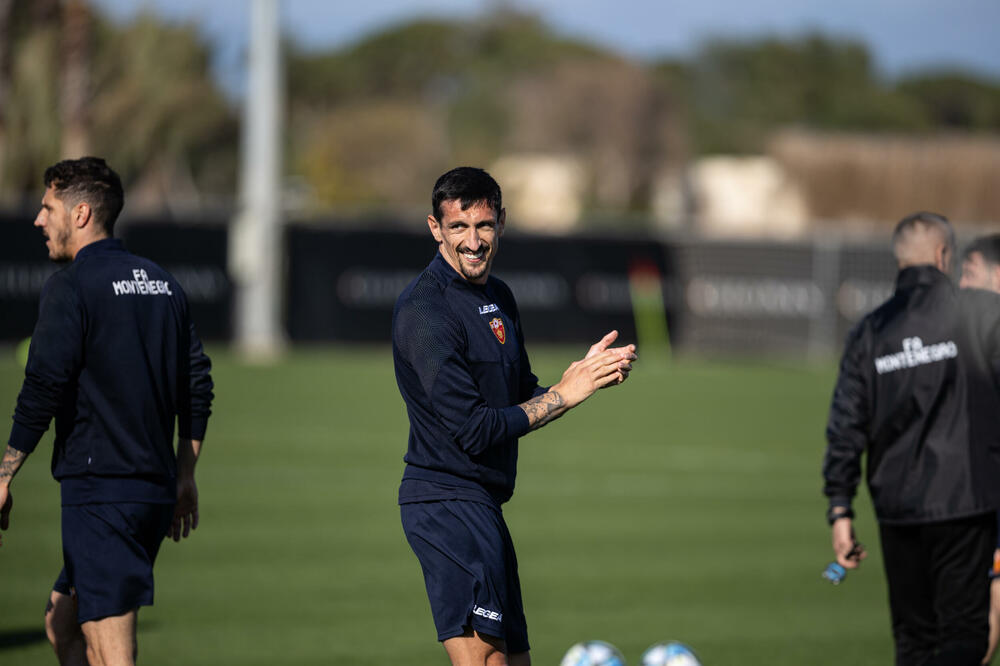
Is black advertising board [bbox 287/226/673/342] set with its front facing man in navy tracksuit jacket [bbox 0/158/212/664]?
yes

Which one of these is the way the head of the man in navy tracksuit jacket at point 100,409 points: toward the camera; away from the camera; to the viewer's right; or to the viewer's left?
to the viewer's left

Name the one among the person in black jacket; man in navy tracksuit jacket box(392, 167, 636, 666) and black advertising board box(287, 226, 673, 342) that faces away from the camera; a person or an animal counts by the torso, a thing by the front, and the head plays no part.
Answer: the person in black jacket

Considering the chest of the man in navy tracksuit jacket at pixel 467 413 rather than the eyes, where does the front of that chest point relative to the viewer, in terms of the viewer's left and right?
facing the viewer and to the right of the viewer

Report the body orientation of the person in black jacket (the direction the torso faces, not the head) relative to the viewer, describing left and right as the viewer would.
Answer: facing away from the viewer

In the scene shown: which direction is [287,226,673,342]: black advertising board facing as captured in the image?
toward the camera

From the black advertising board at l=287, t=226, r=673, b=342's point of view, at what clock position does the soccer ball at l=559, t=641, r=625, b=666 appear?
The soccer ball is roughly at 12 o'clock from the black advertising board.

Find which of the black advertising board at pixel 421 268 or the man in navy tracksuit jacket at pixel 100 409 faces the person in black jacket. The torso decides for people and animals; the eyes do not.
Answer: the black advertising board

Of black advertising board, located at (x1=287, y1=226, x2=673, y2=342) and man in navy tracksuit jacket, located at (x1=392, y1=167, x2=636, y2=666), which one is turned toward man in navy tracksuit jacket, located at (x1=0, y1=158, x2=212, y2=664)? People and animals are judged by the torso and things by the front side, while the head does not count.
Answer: the black advertising board

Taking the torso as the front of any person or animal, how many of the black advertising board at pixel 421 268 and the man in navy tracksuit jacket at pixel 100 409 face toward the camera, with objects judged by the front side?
1

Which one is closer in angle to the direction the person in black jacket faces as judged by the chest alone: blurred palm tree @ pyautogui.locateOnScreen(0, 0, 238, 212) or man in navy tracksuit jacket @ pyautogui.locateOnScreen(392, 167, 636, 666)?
the blurred palm tree

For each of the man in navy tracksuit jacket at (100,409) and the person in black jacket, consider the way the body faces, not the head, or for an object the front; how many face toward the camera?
0

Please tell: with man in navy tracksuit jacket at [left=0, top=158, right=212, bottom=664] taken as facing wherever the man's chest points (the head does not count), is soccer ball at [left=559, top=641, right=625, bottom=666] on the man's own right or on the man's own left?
on the man's own right

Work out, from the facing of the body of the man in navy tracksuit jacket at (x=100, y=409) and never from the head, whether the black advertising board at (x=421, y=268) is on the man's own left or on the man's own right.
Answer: on the man's own right

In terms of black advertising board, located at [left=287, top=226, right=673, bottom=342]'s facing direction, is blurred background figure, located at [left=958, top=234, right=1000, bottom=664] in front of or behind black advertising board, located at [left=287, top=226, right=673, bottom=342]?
in front

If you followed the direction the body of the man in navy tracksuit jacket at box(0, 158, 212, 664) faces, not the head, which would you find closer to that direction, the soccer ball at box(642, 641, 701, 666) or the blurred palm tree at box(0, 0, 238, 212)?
the blurred palm tree
